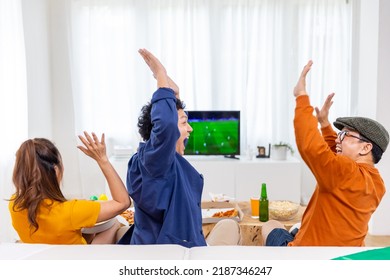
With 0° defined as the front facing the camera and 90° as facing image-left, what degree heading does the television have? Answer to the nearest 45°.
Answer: approximately 0°

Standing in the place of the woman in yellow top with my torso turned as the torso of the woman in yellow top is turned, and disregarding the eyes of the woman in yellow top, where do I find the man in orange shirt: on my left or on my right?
on my right

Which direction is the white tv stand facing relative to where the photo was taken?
toward the camera

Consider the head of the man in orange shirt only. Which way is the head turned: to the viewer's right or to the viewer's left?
to the viewer's left

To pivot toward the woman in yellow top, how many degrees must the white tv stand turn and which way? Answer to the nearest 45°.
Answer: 0° — it already faces them

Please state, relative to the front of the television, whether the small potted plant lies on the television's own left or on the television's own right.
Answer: on the television's own left

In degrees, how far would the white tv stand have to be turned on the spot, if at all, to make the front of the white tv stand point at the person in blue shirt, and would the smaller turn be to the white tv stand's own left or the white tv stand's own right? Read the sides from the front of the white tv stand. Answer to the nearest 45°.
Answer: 0° — it already faces them

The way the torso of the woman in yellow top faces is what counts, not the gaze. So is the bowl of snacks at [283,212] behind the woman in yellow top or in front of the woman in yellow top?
in front

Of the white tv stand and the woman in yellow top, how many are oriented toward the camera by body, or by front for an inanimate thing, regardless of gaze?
1

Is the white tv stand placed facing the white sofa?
yes

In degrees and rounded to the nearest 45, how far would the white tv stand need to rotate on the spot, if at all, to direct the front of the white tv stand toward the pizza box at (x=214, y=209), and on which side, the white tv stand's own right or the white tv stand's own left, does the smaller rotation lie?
0° — it already faces it

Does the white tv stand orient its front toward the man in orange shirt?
yes

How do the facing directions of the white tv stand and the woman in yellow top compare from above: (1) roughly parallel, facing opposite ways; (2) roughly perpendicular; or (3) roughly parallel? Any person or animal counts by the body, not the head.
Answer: roughly parallel, facing opposite ways

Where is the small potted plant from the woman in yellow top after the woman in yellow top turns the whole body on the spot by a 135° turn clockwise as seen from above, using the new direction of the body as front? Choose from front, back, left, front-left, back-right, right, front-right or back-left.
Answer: back-left
